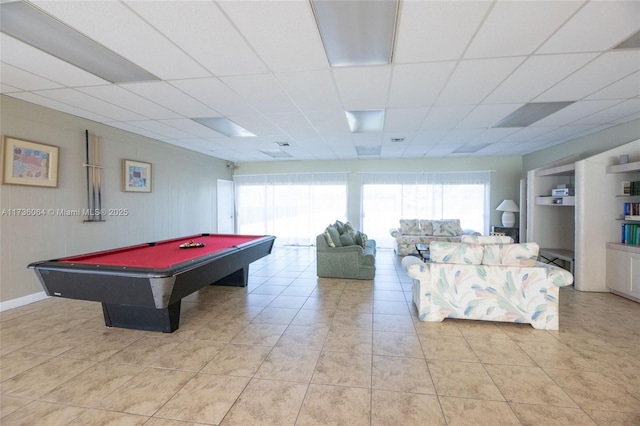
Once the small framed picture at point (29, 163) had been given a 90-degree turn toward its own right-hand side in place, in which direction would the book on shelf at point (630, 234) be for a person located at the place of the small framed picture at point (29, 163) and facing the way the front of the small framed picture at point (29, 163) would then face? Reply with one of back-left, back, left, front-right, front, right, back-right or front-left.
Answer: left

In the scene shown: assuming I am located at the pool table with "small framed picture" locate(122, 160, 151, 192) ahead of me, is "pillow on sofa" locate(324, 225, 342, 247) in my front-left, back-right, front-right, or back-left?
front-right

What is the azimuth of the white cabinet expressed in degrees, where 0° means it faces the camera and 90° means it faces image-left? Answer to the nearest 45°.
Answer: approximately 45°

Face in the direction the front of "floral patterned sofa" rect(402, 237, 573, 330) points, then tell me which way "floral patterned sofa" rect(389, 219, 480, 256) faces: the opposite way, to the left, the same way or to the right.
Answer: the opposite way

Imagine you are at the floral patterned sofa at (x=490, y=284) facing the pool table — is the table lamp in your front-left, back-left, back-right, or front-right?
back-right

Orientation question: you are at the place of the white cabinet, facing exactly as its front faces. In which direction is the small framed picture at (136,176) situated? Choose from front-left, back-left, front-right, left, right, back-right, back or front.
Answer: front

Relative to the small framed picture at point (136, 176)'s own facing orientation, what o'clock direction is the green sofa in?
The green sofa is roughly at 12 o'clock from the small framed picture.

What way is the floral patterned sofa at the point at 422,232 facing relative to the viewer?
toward the camera

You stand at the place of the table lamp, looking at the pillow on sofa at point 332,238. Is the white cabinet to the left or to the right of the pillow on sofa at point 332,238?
left

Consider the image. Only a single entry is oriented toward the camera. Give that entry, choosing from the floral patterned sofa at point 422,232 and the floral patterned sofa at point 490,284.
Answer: the floral patterned sofa at point 422,232

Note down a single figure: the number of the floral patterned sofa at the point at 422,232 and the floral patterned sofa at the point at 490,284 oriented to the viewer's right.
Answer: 0

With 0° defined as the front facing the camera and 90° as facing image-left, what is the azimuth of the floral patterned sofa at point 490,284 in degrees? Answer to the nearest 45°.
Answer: approximately 180°

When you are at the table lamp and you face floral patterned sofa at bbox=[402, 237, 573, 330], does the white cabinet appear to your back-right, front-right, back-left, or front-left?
front-left

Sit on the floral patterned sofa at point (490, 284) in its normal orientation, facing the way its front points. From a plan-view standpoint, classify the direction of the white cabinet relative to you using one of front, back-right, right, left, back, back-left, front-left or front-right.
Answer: front-right
